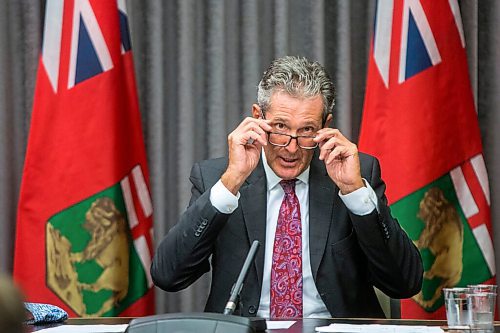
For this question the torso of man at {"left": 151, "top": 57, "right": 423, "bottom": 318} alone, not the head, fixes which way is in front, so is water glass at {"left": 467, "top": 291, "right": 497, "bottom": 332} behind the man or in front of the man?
in front

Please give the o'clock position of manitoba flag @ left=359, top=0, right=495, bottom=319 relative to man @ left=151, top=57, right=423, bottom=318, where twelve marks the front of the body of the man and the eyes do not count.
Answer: The manitoba flag is roughly at 7 o'clock from the man.

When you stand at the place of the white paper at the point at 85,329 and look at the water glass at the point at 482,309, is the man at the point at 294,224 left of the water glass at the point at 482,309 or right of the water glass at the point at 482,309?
left

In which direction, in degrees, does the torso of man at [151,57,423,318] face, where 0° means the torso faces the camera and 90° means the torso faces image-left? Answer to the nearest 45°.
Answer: approximately 0°

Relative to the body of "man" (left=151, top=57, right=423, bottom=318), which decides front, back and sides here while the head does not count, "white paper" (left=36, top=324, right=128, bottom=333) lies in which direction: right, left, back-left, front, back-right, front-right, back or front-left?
front-right

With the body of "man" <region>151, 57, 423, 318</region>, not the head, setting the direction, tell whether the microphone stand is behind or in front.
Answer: in front
